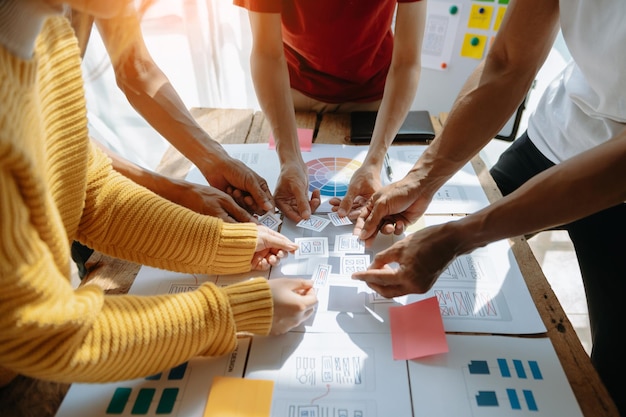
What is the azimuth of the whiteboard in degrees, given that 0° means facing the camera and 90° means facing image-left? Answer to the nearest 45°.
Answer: approximately 0°

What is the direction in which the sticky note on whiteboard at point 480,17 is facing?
toward the camera

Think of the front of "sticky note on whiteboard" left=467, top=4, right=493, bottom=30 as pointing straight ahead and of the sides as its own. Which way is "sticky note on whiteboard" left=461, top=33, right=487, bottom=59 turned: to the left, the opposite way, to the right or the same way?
the same way

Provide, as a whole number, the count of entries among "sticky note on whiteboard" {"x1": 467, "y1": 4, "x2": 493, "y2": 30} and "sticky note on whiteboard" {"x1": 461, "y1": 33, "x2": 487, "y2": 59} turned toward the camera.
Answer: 2
